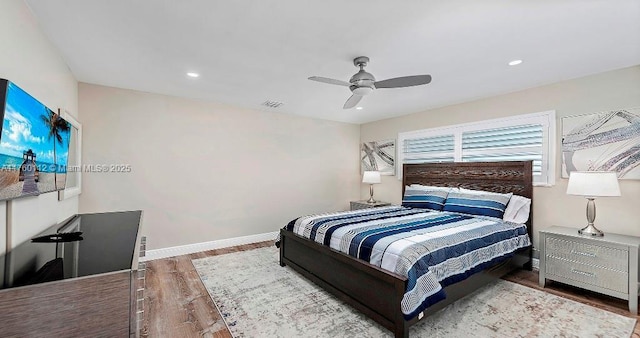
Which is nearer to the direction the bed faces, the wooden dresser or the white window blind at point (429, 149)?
the wooden dresser

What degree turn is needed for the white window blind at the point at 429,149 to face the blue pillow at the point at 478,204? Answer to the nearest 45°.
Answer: approximately 90° to its left

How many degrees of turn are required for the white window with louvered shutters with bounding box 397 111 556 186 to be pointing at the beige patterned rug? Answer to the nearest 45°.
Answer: approximately 45° to its left

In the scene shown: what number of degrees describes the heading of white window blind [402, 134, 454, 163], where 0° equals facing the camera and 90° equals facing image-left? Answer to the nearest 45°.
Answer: approximately 45°

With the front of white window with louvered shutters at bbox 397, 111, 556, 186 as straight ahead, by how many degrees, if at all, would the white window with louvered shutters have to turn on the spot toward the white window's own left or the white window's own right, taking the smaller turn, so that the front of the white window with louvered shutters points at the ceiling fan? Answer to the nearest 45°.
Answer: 0° — it already faces it

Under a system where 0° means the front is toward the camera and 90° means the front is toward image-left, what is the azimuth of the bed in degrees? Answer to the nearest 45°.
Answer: approximately 45°

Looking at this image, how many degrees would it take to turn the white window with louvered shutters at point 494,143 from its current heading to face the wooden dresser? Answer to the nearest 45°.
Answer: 0° — it already faces it

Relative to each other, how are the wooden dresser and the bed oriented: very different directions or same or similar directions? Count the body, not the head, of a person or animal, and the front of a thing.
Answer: very different directions

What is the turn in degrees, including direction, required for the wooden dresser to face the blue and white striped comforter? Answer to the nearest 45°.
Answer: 0° — it already faces it

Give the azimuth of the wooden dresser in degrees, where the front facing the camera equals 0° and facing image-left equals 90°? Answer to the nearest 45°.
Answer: approximately 270°

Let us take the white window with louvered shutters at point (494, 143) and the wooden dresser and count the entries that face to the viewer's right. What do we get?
1
